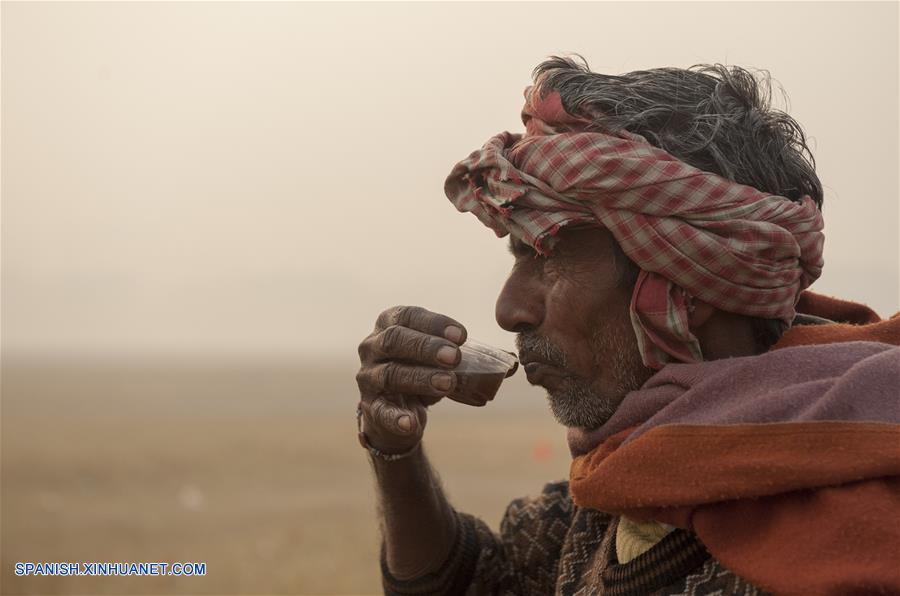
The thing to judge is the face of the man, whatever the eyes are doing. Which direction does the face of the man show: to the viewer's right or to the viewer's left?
to the viewer's left

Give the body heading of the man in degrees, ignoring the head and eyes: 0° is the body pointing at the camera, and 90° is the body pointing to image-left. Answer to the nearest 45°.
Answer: approximately 90°
